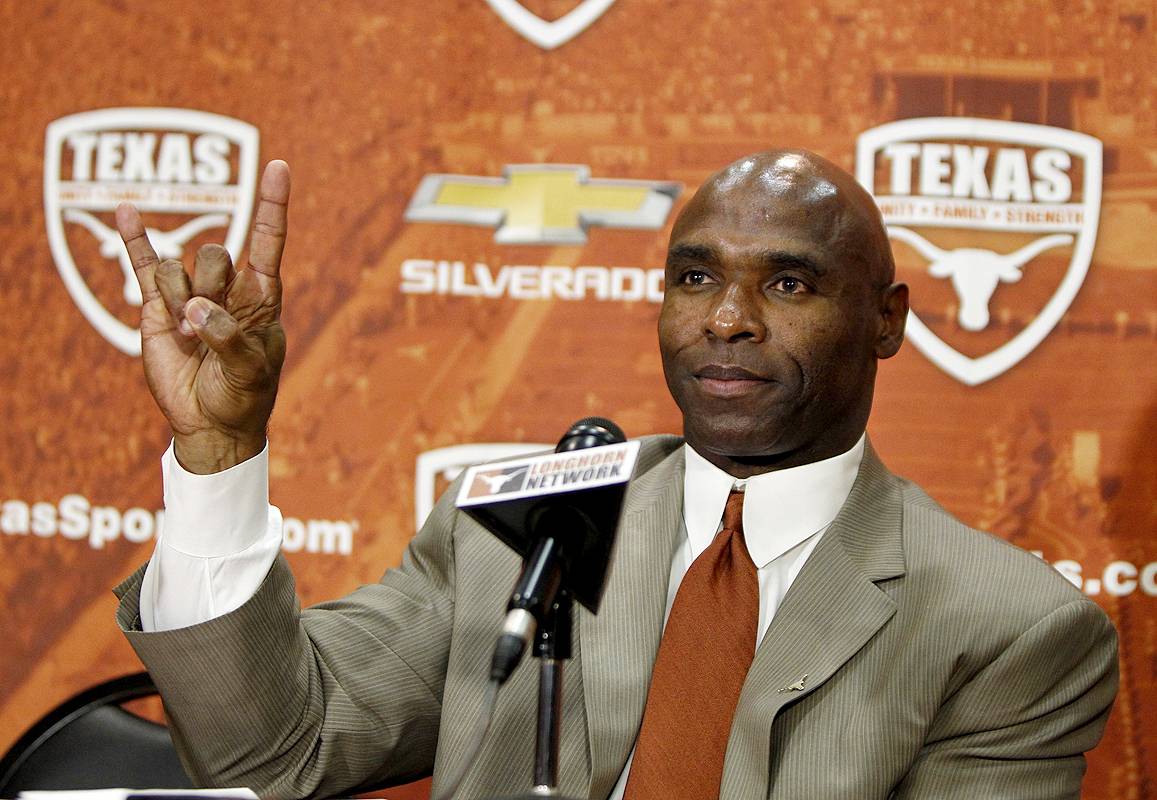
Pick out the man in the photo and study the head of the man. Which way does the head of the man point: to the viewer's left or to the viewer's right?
to the viewer's left

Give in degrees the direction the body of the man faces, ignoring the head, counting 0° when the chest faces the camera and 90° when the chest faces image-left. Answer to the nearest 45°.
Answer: approximately 45°

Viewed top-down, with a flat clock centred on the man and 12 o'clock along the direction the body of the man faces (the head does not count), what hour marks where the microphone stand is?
The microphone stand is roughly at 11 o'clock from the man.
